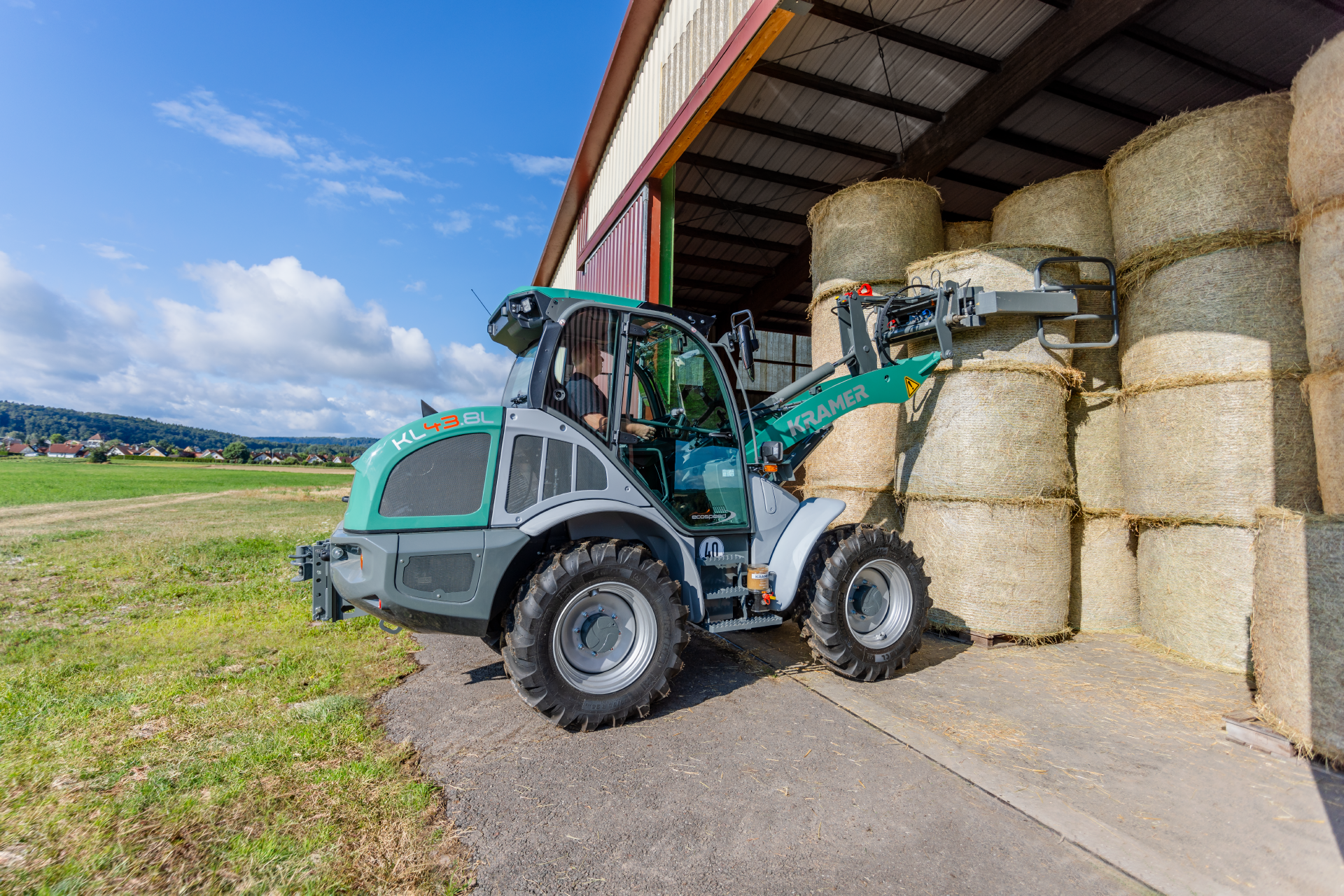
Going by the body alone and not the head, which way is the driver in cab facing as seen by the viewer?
to the viewer's right

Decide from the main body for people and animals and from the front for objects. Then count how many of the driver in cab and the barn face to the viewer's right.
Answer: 1

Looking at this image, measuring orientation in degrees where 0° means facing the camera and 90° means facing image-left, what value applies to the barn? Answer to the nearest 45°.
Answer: approximately 45°

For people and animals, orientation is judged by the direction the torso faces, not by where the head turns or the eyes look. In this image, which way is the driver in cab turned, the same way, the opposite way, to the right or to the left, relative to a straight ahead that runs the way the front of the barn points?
the opposite way

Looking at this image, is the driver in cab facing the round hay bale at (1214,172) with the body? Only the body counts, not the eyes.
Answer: yes

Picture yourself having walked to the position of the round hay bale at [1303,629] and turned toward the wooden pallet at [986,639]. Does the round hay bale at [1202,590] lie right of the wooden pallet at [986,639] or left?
right

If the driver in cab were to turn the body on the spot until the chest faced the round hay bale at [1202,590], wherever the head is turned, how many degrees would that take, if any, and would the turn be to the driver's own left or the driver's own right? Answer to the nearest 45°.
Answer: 0° — they already face it
